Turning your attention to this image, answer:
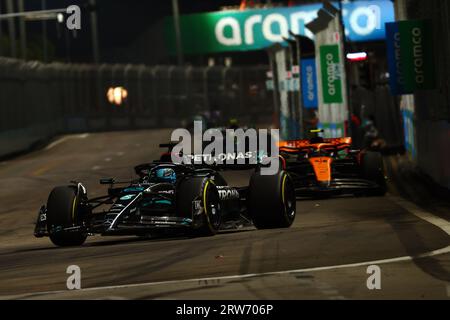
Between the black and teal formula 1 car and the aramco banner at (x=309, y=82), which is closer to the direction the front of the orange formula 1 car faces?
the black and teal formula 1 car

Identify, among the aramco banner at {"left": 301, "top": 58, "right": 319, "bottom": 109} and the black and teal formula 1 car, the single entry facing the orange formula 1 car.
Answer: the aramco banner

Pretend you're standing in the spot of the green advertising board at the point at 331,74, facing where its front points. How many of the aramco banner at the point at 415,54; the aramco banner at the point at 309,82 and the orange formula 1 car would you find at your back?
1

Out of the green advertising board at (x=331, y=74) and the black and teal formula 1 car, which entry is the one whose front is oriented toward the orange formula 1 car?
the green advertising board

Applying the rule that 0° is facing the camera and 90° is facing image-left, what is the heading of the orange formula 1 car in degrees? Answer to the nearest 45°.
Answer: approximately 0°

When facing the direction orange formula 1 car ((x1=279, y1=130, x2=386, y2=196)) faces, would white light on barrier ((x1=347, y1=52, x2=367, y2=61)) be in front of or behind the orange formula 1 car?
behind

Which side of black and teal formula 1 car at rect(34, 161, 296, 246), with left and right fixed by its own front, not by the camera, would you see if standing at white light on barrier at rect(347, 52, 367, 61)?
back
